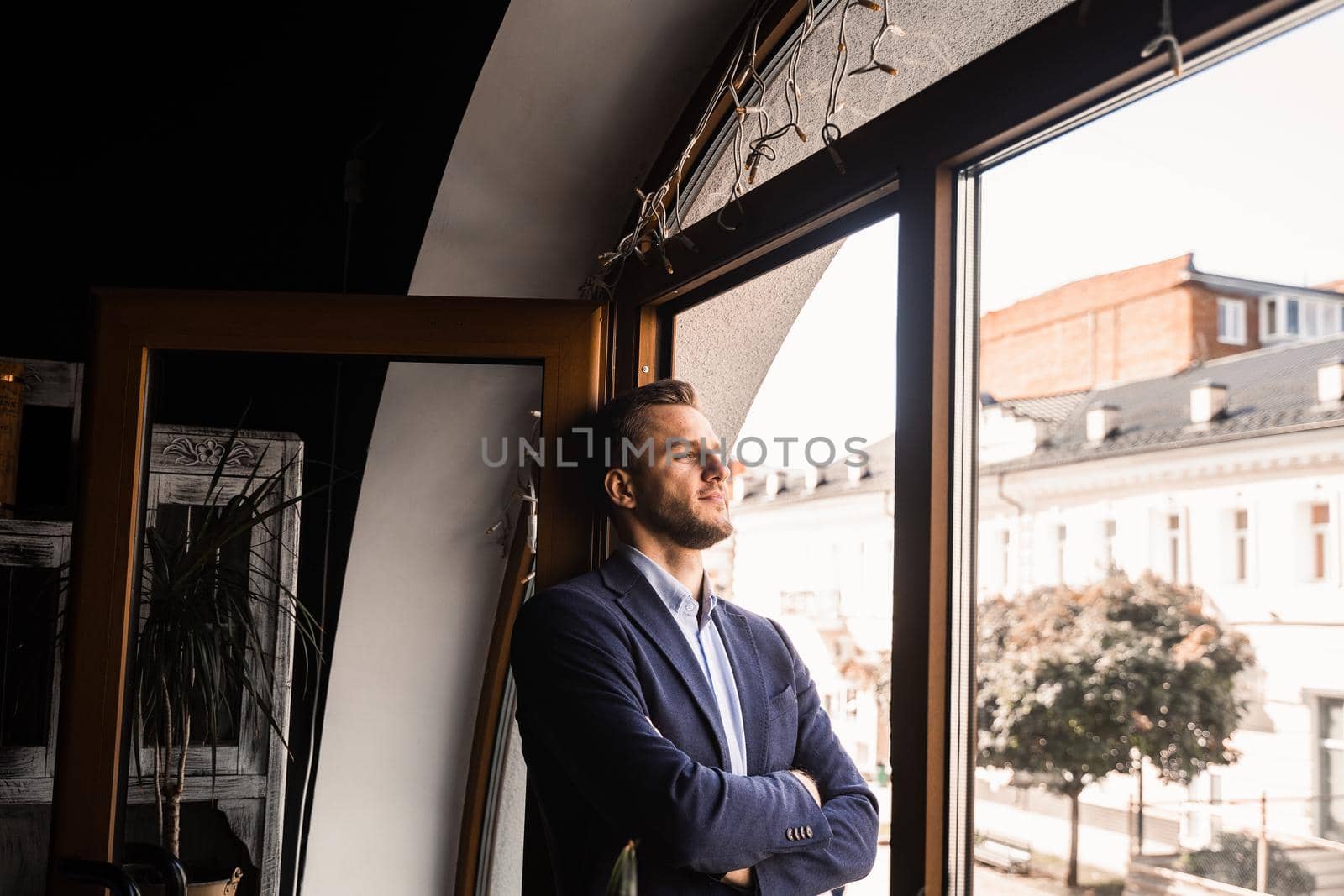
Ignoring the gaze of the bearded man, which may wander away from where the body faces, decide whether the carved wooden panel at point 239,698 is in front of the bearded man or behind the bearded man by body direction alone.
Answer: behind

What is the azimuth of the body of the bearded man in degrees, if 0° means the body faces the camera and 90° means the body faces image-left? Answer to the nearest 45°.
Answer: approximately 315°

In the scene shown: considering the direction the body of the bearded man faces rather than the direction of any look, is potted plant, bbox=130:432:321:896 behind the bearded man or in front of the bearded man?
behind
